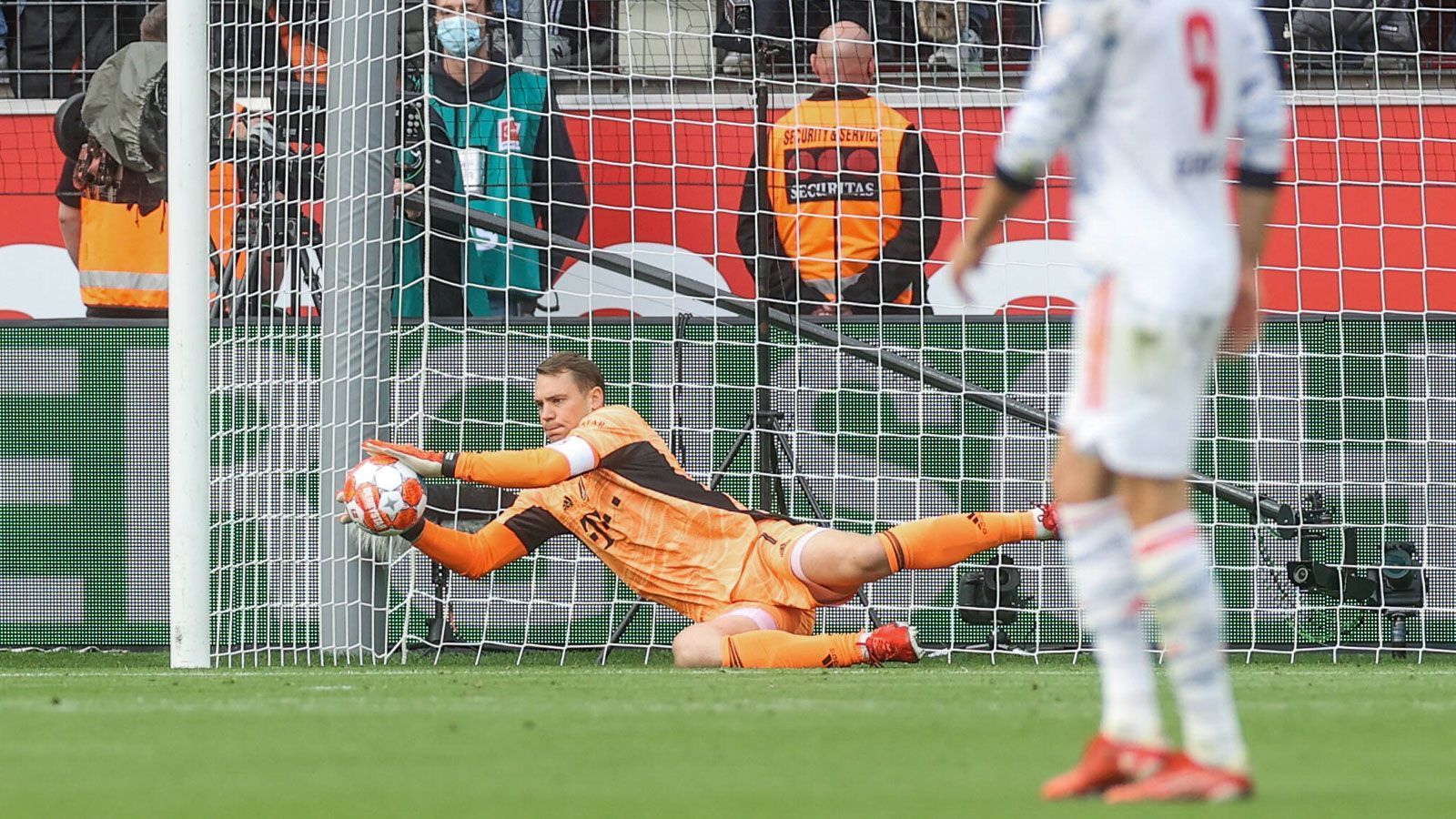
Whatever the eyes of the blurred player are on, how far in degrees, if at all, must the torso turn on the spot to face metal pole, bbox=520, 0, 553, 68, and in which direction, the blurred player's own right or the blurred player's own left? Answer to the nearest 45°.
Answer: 0° — they already face it

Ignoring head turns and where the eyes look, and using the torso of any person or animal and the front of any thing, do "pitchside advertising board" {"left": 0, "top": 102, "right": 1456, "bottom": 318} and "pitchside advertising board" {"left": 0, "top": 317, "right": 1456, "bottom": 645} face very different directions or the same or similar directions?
same or similar directions

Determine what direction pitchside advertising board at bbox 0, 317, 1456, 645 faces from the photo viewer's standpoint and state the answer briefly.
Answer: facing the viewer

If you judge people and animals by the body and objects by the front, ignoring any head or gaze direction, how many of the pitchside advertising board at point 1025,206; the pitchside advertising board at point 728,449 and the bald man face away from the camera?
1

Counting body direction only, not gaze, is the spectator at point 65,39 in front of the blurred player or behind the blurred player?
in front

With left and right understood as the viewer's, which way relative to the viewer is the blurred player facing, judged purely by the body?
facing away from the viewer and to the left of the viewer

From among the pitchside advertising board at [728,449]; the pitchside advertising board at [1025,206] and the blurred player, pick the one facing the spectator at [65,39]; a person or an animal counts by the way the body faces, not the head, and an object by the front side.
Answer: the blurred player

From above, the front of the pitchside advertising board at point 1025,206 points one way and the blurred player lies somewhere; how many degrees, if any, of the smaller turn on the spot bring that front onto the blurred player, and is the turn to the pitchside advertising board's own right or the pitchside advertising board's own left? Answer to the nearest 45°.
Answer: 0° — it already faces them

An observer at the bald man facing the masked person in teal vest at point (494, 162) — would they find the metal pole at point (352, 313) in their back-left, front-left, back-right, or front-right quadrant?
front-left

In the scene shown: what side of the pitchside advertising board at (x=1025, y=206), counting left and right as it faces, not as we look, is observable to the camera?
front

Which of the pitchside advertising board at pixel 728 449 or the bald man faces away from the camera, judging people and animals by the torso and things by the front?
the bald man

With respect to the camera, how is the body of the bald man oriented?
away from the camera
